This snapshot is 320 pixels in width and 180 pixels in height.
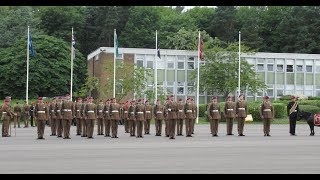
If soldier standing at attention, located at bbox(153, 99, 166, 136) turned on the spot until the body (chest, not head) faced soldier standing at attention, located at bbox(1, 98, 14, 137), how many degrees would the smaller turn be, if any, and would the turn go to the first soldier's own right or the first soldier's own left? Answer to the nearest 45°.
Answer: approximately 90° to the first soldier's own right

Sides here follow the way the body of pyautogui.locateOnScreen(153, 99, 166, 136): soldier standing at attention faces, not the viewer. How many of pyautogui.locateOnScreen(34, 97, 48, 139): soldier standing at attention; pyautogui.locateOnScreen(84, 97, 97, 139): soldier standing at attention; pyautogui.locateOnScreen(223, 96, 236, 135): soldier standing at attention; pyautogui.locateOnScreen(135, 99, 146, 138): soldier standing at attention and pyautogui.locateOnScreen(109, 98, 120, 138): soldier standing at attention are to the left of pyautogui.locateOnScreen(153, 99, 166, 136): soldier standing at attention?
1

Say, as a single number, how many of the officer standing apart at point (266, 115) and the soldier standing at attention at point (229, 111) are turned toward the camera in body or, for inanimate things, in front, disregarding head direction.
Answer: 2

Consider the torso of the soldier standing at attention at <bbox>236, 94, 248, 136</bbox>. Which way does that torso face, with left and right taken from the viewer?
facing the viewer

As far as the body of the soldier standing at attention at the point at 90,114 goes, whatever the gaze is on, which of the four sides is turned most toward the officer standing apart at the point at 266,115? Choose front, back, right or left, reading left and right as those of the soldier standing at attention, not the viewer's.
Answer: left

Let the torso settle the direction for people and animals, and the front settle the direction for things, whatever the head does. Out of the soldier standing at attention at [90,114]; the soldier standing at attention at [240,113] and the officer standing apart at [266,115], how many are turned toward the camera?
3

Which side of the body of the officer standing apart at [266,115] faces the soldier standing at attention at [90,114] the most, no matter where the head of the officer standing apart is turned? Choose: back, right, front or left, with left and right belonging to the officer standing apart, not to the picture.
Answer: right

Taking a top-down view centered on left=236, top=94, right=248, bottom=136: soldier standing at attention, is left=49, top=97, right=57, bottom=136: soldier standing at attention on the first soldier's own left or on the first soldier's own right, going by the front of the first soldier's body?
on the first soldier's own right

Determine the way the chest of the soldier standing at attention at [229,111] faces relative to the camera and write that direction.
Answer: toward the camera

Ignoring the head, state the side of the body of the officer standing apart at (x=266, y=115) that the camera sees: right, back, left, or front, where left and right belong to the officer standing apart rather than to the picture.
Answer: front

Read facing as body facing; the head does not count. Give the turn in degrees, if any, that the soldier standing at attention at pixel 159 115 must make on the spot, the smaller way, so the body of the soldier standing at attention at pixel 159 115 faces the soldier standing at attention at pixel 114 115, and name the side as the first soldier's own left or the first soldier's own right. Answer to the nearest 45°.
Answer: approximately 45° to the first soldier's own right

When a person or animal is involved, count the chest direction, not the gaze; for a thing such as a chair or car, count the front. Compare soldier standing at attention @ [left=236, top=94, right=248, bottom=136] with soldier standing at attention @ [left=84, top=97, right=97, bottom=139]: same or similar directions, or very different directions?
same or similar directions

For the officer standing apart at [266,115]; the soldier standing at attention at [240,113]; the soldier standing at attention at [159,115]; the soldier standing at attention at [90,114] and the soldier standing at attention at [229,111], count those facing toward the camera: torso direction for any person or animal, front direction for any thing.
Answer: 5

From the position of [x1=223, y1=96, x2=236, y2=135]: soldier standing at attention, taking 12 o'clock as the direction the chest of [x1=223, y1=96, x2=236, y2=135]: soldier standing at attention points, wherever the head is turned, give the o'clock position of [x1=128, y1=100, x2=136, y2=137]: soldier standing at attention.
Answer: [x1=128, y1=100, x2=136, y2=137]: soldier standing at attention is roughly at 3 o'clock from [x1=223, y1=96, x2=236, y2=135]: soldier standing at attention.
